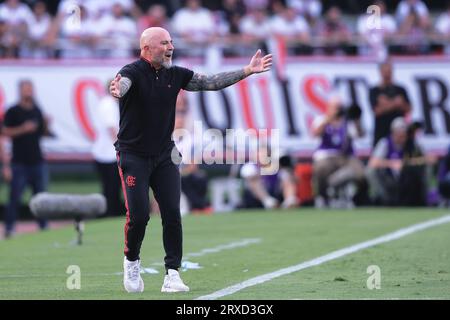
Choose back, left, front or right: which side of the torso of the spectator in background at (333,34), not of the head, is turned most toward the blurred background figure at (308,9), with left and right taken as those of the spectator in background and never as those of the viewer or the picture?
back

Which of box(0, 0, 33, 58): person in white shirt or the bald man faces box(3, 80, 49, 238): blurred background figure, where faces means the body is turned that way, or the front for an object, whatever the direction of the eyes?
the person in white shirt

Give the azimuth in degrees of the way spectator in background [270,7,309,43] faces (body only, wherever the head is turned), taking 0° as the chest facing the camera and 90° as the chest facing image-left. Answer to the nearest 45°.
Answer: approximately 0°

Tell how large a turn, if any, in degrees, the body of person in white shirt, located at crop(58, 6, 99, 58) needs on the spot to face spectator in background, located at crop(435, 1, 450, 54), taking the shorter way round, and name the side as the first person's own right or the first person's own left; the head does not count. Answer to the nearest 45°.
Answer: approximately 90° to the first person's own left

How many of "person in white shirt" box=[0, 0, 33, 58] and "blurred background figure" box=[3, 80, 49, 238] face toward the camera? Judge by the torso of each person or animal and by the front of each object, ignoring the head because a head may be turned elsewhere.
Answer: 2
